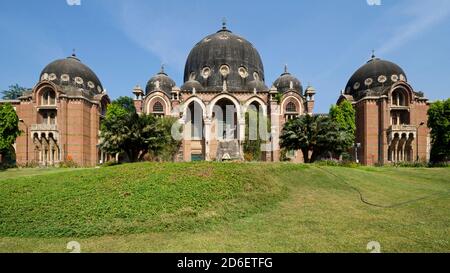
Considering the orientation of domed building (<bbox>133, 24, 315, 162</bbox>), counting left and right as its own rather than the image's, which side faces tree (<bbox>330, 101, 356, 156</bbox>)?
left

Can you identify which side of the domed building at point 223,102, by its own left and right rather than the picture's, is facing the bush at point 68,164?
right

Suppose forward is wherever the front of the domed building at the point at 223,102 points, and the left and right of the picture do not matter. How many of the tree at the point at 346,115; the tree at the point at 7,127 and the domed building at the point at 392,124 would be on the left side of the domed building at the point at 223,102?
2

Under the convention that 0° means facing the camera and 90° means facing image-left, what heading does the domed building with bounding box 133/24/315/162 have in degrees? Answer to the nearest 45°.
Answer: approximately 0°

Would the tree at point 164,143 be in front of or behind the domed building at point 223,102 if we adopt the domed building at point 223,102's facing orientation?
in front

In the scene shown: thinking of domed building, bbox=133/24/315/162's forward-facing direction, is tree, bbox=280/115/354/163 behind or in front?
in front

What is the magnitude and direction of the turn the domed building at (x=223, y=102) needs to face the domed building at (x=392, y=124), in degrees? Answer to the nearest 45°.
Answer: approximately 90° to its left

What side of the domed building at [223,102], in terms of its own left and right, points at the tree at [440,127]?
left

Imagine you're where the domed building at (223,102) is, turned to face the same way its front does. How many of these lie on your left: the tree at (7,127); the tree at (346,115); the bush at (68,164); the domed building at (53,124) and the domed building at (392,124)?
2

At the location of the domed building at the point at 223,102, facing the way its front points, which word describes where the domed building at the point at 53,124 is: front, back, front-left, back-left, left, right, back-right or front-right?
right

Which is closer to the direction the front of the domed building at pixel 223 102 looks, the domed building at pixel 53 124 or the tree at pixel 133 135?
the tree
